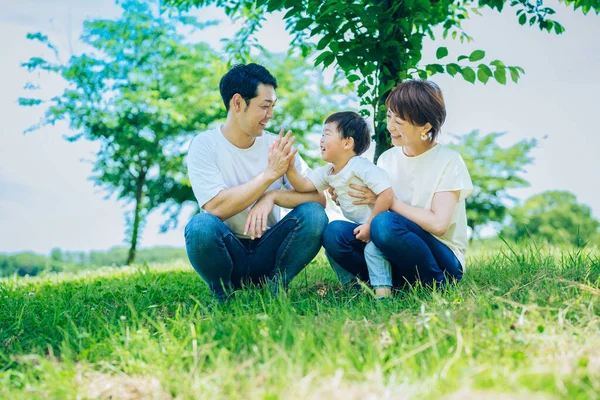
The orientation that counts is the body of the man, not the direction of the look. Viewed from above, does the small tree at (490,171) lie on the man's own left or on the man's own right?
on the man's own left

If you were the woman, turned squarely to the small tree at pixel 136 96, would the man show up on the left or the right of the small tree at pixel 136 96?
left

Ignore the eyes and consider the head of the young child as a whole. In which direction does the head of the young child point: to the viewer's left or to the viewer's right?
to the viewer's left

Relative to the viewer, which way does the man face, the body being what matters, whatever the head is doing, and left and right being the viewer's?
facing the viewer and to the right of the viewer

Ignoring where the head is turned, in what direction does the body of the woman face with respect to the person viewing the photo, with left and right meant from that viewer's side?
facing the viewer and to the left of the viewer

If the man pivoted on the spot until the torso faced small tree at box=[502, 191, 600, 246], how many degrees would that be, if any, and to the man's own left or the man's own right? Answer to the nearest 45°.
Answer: approximately 90° to the man's own left

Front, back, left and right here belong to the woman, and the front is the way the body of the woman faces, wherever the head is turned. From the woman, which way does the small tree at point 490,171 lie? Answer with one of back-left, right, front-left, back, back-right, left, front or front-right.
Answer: back-right

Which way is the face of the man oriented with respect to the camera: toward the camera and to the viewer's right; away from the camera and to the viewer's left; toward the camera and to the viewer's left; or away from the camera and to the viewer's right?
toward the camera and to the viewer's right

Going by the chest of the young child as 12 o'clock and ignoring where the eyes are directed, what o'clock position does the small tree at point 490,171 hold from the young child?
The small tree is roughly at 5 o'clock from the young child.

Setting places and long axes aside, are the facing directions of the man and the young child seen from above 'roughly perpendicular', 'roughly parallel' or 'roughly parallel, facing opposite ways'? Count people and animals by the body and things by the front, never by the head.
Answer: roughly perpendicular

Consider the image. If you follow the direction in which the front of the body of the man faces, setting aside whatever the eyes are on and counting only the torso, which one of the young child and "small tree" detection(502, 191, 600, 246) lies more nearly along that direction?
the young child
